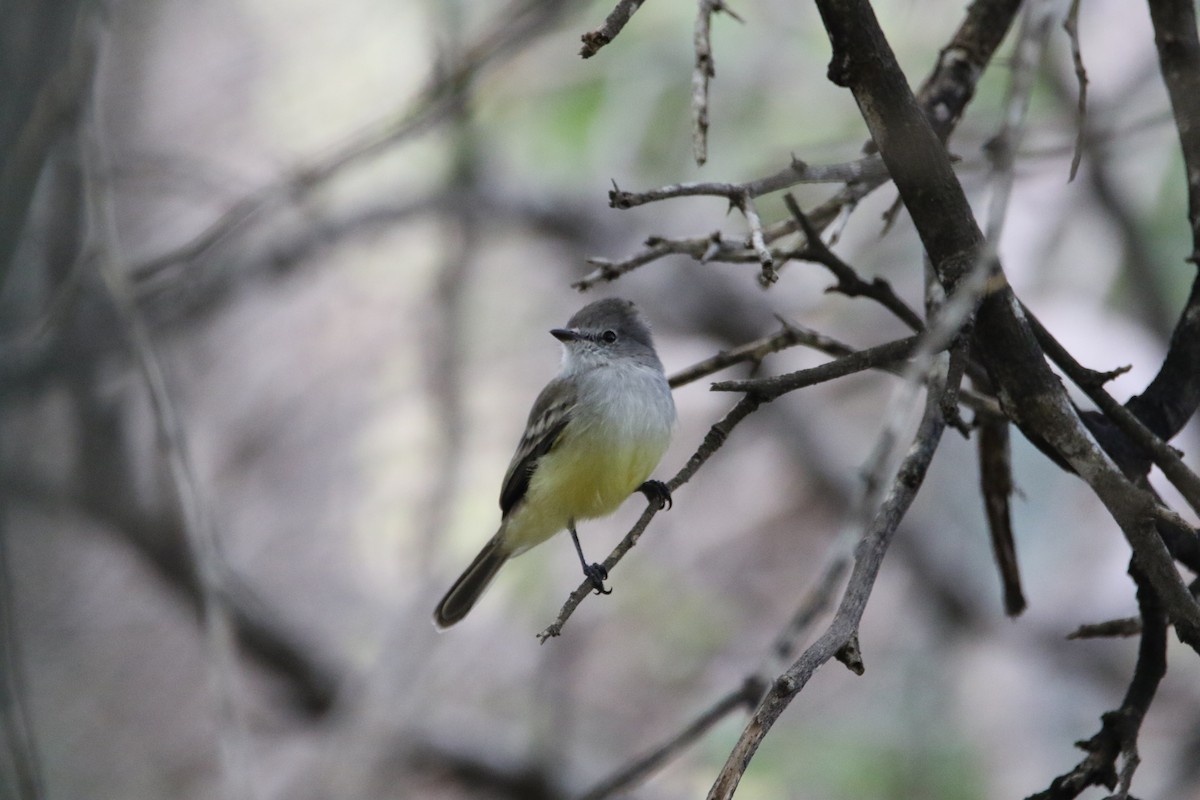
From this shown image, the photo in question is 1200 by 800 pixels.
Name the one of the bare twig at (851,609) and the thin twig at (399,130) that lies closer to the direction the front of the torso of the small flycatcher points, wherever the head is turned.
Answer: the bare twig

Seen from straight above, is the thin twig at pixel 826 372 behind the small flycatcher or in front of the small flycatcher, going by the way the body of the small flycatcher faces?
in front

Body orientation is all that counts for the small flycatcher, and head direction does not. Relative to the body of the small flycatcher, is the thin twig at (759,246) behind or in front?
in front

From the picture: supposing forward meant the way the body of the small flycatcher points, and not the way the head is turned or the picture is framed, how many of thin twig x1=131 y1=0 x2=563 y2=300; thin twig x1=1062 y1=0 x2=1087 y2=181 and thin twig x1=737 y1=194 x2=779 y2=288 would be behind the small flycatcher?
1

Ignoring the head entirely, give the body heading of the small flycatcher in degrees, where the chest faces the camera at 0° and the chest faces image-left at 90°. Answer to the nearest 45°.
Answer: approximately 315°

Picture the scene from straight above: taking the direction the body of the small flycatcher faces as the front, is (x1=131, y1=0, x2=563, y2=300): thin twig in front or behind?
behind
